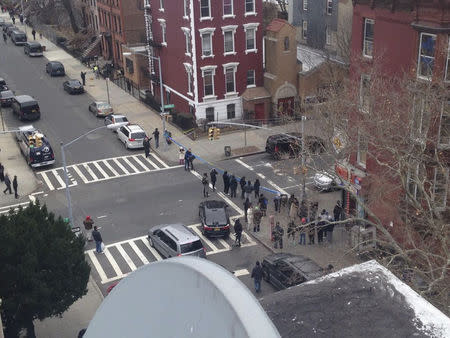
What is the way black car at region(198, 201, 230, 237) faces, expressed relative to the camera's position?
facing away from the viewer

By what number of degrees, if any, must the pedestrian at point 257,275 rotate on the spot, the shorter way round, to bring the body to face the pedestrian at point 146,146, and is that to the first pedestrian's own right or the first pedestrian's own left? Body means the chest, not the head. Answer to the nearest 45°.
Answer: approximately 45° to the first pedestrian's own left

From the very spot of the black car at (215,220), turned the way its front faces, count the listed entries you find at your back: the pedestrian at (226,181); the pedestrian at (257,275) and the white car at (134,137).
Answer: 1

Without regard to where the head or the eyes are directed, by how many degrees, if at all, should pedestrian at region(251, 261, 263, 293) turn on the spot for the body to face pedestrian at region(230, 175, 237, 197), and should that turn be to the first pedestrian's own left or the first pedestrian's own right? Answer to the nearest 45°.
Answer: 0° — they already face them

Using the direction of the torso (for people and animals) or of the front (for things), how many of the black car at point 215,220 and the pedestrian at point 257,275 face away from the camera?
2

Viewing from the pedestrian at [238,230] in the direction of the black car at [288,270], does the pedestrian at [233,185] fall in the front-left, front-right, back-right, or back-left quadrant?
back-left

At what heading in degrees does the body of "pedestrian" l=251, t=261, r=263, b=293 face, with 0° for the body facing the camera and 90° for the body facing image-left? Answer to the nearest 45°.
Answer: approximately 180°

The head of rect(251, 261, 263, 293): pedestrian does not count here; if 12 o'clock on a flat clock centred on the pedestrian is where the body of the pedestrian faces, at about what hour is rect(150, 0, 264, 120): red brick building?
The red brick building is roughly at 12 o'clock from the pedestrian.
